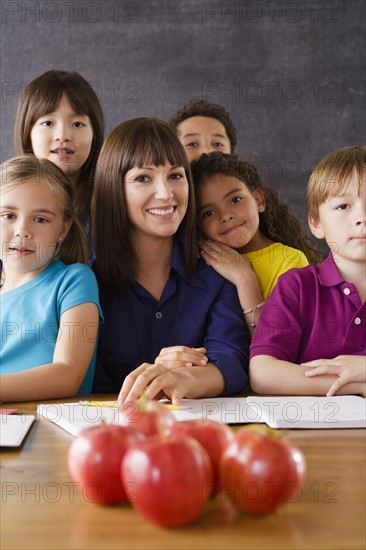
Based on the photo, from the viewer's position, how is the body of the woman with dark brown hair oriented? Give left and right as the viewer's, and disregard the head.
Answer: facing the viewer

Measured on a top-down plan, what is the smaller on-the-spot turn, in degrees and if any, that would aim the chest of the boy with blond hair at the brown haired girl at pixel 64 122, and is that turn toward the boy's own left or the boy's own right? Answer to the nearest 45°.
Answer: approximately 135° to the boy's own right

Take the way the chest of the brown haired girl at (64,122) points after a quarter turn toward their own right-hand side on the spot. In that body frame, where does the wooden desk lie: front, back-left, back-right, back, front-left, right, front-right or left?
left

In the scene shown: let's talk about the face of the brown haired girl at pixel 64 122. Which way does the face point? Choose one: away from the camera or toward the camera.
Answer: toward the camera

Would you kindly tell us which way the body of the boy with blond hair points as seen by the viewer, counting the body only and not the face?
toward the camera

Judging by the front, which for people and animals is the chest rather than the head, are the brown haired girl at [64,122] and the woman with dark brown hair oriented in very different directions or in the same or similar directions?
same or similar directions

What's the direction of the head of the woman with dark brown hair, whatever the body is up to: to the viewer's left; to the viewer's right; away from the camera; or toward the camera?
toward the camera

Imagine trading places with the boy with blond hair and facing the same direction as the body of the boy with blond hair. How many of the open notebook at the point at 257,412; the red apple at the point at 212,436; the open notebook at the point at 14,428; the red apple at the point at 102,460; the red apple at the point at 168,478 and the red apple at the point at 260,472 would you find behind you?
0

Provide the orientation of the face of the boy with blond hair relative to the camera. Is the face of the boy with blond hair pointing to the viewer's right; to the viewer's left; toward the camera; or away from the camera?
toward the camera

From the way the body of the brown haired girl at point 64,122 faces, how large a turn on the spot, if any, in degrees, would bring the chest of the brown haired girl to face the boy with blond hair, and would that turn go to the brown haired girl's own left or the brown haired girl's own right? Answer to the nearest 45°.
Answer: approximately 45° to the brown haired girl's own left

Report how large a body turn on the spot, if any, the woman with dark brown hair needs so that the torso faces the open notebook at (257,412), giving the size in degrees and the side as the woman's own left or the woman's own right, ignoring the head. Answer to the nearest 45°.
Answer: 0° — they already face it

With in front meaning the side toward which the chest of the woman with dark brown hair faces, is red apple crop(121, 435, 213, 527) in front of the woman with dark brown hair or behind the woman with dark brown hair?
in front

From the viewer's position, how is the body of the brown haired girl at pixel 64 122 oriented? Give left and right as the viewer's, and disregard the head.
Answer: facing the viewer

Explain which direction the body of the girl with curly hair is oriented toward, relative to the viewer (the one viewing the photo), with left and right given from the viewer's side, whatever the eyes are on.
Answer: facing the viewer and to the left of the viewer
